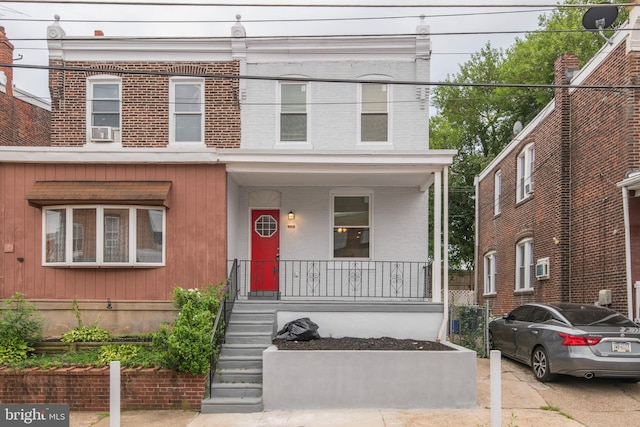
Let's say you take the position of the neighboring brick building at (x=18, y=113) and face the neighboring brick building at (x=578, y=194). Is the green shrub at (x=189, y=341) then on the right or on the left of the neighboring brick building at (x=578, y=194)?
right

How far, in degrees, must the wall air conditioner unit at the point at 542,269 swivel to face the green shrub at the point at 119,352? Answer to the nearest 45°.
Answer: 0° — it already faces it

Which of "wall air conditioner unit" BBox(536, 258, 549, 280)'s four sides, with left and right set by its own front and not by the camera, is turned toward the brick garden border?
front

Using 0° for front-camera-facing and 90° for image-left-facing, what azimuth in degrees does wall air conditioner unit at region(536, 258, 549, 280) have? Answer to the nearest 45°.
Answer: approximately 45°

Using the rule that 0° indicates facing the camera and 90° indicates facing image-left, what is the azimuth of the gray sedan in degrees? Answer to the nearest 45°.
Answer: approximately 135°

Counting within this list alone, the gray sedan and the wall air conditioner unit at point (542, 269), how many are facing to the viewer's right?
0

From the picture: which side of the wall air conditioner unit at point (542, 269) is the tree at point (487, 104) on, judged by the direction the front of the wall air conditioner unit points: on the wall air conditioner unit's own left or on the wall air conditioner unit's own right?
on the wall air conditioner unit's own right

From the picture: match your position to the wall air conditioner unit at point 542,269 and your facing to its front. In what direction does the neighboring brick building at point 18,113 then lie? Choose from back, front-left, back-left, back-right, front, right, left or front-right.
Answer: front-right

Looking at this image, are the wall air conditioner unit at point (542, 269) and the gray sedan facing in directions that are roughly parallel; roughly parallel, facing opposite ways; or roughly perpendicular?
roughly perpendicular

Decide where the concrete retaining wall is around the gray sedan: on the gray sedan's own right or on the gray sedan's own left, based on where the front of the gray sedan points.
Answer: on the gray sedan's own left

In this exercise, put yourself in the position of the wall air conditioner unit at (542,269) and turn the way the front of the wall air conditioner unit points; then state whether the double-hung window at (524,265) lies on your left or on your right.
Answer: on your right

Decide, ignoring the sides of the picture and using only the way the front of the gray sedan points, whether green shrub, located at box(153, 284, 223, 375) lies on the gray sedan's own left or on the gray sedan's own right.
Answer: on the gray sedan's own left
